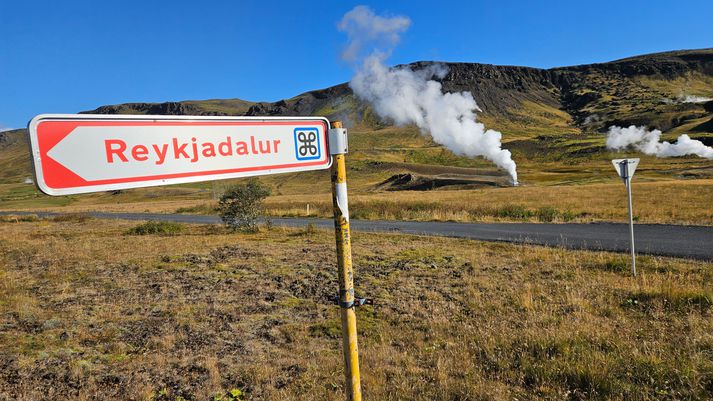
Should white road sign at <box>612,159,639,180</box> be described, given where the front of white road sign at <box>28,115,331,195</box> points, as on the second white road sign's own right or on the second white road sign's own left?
on the second white road sign's own left

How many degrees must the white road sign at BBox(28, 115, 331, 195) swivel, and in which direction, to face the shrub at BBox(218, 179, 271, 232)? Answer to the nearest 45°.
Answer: approximately 135° to its left

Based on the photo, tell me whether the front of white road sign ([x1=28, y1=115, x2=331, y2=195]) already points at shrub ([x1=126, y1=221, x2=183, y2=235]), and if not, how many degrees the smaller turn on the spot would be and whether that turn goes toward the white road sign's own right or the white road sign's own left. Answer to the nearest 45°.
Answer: approximately 135° to the white road sign's own left

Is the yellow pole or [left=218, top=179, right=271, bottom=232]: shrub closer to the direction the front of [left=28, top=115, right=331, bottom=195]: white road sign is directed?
the yellow pole

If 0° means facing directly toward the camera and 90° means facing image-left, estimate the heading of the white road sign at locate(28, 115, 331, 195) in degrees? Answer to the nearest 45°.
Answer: approximately 315°
